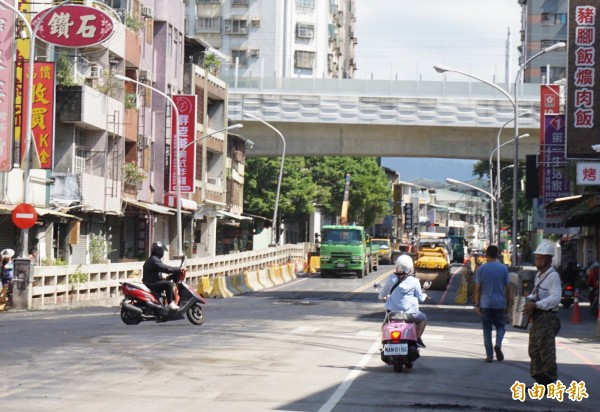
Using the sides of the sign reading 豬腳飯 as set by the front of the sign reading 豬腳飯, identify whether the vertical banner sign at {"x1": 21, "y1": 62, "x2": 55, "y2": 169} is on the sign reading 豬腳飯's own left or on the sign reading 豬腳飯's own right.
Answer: on the sign reading 豬腳飯's own right

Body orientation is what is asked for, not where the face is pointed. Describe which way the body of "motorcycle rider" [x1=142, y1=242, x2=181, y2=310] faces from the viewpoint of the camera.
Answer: to the viewer's right

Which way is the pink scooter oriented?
away from the camera

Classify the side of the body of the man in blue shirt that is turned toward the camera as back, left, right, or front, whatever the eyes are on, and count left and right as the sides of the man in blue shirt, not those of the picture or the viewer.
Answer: back

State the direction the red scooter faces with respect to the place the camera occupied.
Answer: facing to the right of the viewer

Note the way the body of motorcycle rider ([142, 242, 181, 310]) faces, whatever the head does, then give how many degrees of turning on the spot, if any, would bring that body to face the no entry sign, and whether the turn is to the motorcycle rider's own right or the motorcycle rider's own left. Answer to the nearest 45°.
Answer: approximately 135° to the motorcycle rider's own left
